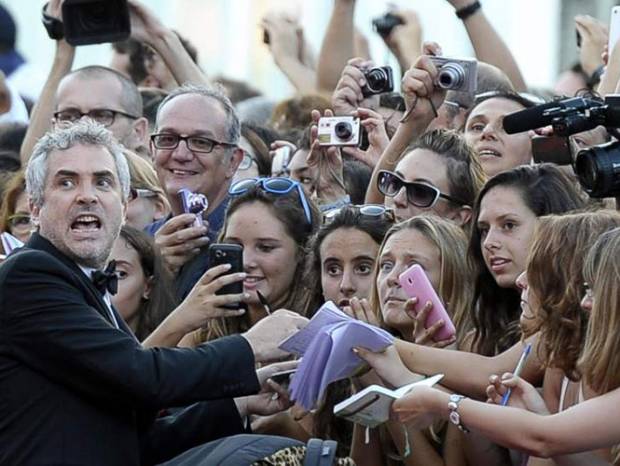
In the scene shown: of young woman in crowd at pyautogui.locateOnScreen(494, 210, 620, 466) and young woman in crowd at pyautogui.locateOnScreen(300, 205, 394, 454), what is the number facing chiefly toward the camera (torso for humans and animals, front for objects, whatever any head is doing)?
1

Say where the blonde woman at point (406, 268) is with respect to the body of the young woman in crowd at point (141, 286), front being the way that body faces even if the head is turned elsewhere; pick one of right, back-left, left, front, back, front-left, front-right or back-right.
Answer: left

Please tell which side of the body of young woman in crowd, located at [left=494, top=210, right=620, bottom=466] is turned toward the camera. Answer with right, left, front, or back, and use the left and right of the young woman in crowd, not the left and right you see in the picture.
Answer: left

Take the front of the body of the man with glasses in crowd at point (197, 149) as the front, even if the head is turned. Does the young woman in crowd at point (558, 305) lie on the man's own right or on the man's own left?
on the man's own left

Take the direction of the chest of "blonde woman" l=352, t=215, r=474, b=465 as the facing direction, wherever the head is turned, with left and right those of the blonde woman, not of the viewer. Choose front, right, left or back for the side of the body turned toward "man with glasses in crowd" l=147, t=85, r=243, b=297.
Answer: right

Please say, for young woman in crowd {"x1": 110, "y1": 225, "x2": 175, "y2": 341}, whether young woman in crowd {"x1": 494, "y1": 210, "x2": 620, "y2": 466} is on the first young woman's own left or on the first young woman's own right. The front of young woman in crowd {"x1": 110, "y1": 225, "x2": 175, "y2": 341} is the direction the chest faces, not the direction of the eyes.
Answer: on the first young woman's own left

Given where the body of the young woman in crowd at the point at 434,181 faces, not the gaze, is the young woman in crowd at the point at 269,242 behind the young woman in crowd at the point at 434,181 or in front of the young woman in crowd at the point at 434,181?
in front

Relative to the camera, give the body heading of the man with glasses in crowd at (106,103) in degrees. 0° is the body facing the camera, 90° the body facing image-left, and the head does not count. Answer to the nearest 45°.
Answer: approximately 45°

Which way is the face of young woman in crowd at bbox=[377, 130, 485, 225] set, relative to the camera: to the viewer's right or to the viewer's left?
to the viewer's left

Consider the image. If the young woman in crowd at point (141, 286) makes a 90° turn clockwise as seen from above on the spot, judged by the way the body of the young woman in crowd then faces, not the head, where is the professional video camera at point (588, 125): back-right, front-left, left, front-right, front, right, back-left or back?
back
